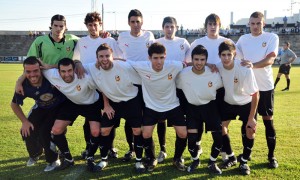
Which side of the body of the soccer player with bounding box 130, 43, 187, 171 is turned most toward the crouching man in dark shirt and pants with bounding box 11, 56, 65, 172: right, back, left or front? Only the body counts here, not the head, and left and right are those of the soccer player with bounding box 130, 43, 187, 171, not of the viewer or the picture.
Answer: right

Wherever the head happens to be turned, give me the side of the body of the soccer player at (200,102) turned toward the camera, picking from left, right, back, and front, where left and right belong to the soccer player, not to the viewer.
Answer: front

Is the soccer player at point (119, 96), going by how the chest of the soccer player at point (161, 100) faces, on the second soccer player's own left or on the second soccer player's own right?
on the second soccer player's own right

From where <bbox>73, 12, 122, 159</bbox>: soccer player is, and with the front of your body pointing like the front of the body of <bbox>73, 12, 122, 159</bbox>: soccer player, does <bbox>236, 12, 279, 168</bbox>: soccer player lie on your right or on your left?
on your left

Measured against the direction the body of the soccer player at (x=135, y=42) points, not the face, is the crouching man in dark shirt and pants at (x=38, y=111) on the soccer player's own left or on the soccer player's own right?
on the soccer player's own right

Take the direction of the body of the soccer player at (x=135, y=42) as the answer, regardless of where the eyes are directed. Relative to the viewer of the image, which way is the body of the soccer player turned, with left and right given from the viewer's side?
facing the viewer

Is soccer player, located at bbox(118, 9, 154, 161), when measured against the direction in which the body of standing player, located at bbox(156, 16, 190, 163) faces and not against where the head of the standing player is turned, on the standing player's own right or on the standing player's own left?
on the standing player's own right

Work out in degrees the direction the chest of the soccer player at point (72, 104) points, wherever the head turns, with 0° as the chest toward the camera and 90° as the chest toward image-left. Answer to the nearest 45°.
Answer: approximately 0°
